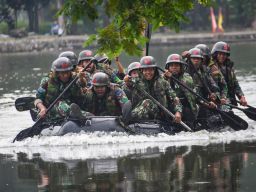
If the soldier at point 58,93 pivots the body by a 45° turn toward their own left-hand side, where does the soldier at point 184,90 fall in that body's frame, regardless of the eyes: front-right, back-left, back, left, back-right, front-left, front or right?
front-left

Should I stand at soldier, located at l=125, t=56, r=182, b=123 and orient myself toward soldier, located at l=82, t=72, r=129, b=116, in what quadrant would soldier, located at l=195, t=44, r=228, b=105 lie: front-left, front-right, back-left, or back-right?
back-right

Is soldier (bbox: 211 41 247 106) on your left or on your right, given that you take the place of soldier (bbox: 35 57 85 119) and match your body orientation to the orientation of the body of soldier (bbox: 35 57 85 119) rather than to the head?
on your left

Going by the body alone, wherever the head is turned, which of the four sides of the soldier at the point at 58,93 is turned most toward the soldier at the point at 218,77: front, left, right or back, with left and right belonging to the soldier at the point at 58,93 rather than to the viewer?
left

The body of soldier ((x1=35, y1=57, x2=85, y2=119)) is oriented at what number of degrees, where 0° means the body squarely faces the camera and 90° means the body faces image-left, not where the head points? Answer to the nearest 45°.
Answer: approximately 0°

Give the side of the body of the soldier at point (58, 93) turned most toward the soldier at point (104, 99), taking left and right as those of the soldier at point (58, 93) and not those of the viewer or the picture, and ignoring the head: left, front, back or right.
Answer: left
